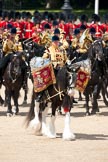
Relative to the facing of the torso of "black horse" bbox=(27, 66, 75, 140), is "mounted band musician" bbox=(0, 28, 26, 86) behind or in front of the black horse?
behind

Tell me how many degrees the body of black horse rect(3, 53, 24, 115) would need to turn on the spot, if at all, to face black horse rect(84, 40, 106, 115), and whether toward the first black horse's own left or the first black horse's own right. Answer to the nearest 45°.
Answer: approximately 90° to the first black horse's own left

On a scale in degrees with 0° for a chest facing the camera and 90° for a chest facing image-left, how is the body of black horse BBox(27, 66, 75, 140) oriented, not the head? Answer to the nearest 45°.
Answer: approximately 315°

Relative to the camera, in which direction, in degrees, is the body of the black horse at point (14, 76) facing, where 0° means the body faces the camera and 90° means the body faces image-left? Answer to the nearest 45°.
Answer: approximately 0°

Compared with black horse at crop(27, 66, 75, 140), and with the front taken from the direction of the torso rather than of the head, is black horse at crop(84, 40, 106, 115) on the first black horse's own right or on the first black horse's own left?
on the first black horse's own left
